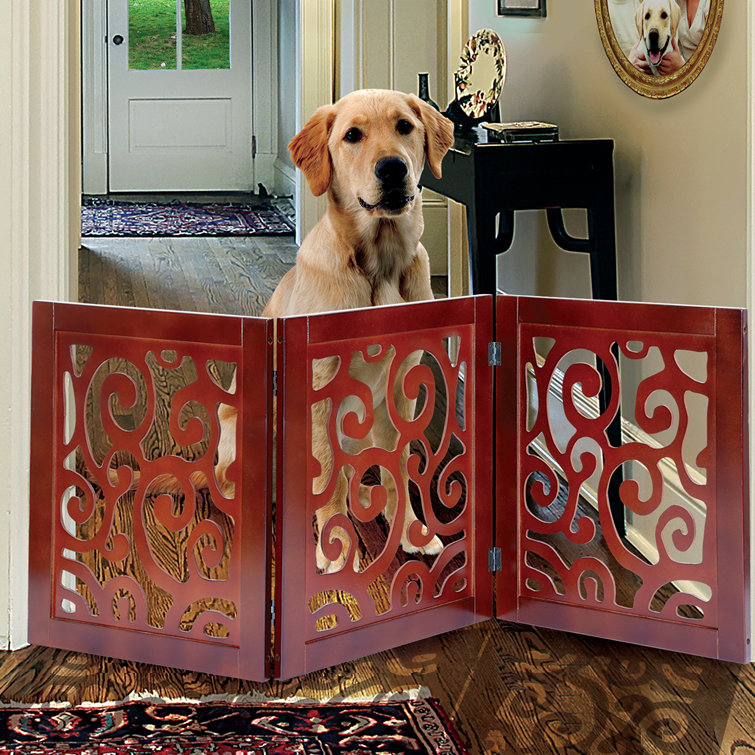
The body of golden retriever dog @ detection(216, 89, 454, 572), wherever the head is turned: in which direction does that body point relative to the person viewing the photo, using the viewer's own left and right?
facing the viewer and to the right of the viewer

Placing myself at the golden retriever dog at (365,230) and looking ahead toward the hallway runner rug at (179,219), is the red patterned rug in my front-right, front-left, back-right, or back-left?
back-left

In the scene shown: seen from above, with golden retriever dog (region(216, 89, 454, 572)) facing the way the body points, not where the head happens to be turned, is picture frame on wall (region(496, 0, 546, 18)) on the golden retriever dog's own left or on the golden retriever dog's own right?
on the golden retriever dog's own left

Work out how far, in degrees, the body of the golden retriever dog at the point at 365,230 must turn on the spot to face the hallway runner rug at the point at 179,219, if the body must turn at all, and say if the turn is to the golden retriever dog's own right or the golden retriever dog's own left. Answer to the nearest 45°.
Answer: approximately 135° to the golden retriever dog's own left

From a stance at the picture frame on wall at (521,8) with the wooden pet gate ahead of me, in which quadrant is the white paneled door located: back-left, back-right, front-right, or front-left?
back-right

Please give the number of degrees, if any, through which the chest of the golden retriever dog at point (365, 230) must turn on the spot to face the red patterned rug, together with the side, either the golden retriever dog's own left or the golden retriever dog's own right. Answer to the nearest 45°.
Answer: approximately 45° to the golden retriever dog's own right
